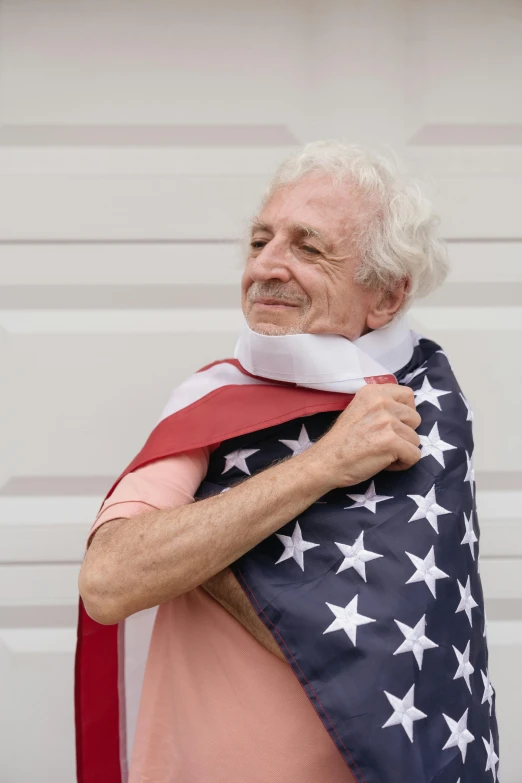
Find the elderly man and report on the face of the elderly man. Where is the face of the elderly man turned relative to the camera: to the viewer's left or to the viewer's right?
to the viewer's left

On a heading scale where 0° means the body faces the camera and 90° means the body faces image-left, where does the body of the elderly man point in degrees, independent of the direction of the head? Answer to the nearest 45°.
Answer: approximately 45°
